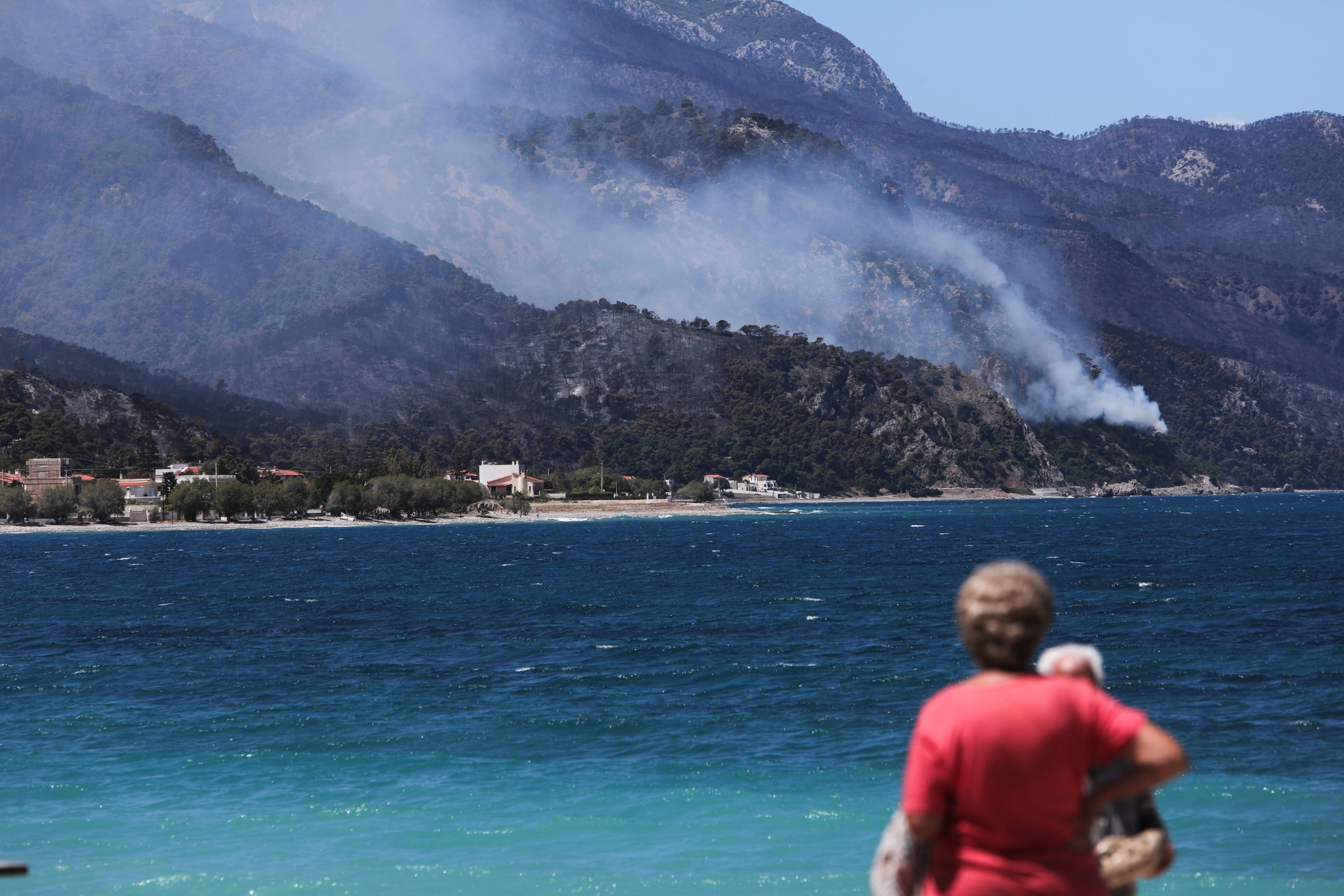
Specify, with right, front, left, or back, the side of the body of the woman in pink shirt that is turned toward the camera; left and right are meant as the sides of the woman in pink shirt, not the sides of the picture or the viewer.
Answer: back

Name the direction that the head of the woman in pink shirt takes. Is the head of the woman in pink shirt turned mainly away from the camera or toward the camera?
away from the camera
